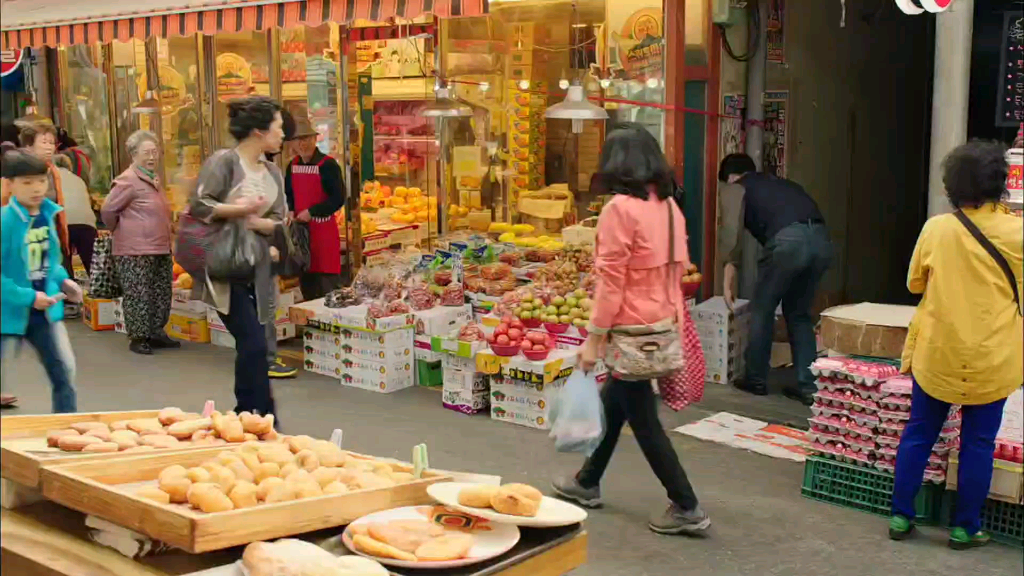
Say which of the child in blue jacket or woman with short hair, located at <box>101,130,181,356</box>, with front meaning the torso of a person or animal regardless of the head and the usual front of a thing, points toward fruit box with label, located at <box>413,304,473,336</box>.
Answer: the woman with short hair

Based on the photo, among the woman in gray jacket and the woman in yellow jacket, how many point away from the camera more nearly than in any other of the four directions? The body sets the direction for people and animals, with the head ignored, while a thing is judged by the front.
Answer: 1

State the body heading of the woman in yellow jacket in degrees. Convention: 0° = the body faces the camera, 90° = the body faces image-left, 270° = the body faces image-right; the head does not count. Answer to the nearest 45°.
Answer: approximately 180°

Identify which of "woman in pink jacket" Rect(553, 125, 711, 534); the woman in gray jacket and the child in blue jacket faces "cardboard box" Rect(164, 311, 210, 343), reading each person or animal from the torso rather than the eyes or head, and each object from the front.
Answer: the woman in pink jacket

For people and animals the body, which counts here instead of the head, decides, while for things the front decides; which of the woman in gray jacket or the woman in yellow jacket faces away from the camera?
the woman in yellow jacket

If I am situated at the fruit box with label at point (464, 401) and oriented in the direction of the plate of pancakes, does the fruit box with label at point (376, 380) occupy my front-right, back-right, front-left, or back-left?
back-right

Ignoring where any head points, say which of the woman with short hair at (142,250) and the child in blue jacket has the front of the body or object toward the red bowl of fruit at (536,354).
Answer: the woman with short hair

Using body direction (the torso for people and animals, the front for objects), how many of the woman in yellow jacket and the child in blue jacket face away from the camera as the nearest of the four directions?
1

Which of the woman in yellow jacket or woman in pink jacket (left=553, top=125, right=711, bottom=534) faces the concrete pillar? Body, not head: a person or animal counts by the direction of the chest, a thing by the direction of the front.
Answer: the woman in yellow jacket

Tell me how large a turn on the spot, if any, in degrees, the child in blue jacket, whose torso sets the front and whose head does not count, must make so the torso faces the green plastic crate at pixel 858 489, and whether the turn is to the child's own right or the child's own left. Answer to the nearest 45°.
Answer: approximately 45° to the child's own left
